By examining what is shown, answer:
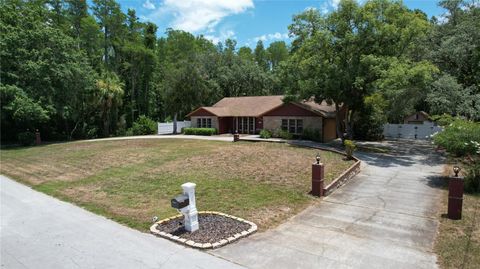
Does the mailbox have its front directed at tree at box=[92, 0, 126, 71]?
no

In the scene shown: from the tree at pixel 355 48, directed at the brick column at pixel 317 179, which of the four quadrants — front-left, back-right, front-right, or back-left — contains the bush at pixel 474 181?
front-left

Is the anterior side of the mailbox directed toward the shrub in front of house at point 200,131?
no

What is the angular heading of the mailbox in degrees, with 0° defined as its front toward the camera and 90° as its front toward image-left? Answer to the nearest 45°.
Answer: approximately 45°

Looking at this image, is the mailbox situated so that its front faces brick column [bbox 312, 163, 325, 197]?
no

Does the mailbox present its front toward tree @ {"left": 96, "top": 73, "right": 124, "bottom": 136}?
no

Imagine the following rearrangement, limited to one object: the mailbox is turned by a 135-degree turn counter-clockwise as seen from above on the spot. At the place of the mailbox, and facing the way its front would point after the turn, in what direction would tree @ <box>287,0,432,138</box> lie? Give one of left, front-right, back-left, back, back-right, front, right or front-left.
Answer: front-left

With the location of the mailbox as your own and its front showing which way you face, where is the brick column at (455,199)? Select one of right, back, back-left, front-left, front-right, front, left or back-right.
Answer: back-left

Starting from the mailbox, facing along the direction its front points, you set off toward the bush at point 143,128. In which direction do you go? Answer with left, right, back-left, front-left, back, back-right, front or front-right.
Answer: back-right

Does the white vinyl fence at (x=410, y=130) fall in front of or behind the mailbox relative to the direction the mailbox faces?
behind

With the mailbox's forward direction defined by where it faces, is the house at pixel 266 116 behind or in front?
behind
